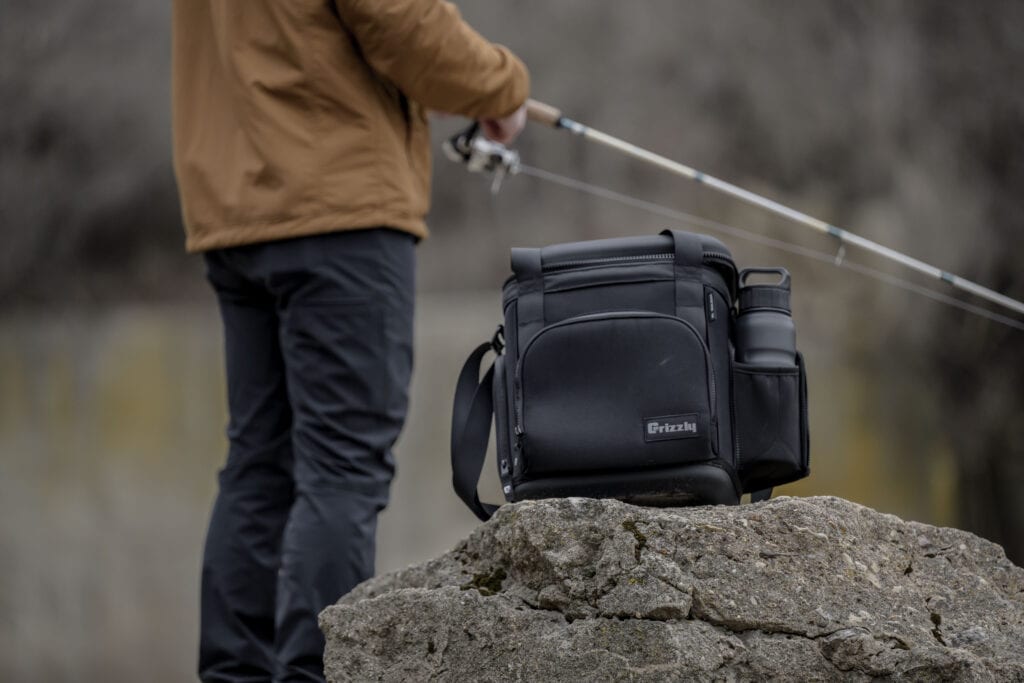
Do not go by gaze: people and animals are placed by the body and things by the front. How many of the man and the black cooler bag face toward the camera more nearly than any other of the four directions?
1

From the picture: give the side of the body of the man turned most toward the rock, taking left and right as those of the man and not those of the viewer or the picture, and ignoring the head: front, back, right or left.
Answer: right

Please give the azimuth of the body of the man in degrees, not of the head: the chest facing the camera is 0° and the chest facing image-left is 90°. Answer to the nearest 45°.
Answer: approximately 225°

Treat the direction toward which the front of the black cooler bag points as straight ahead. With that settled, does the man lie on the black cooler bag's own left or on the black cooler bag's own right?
on the black cooler bag's own right

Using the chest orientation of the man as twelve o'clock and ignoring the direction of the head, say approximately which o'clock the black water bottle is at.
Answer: The black water bottle is roughly at 3 o'clock from the man.

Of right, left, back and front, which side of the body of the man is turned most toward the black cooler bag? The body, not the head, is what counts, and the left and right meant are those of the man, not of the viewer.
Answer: right
